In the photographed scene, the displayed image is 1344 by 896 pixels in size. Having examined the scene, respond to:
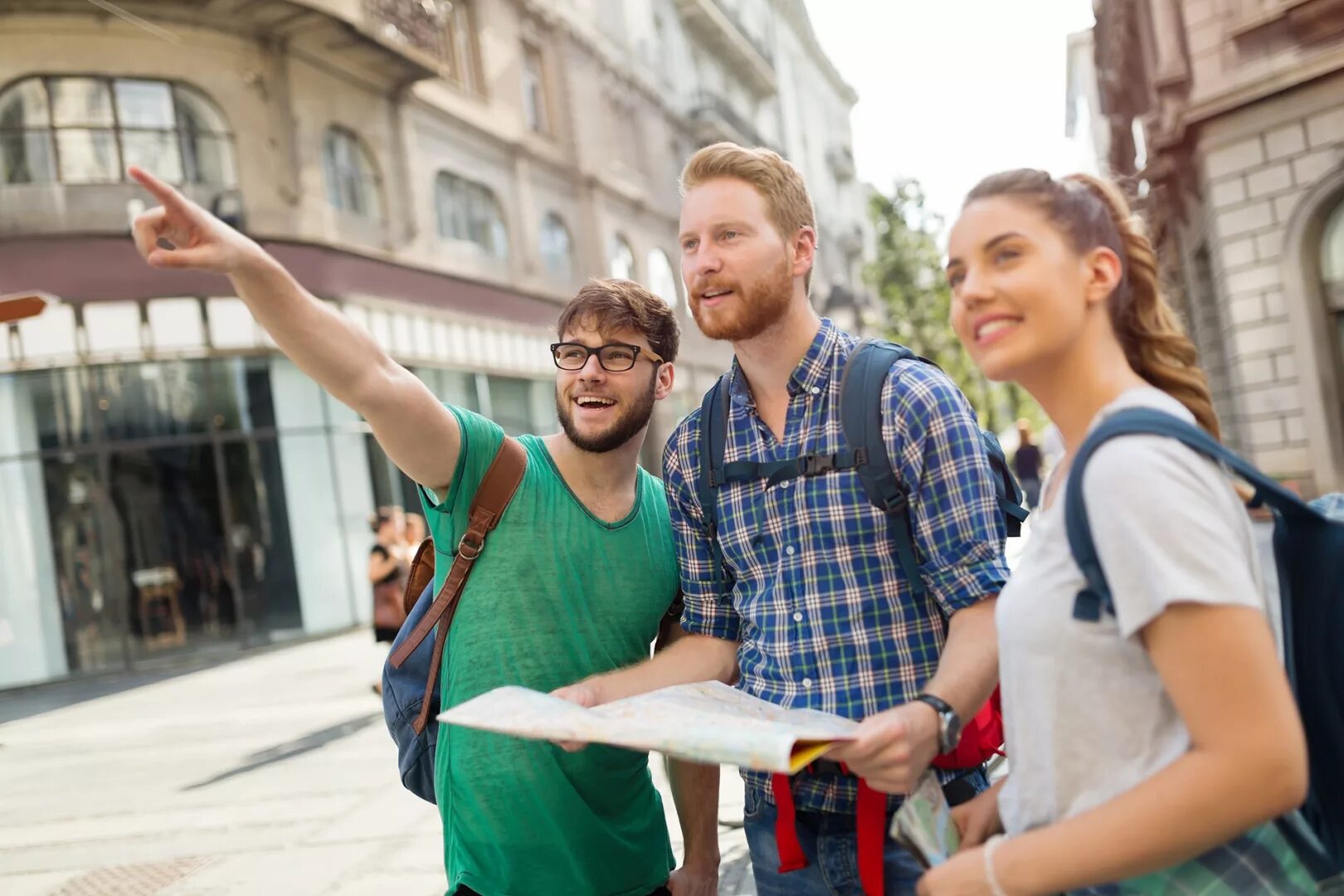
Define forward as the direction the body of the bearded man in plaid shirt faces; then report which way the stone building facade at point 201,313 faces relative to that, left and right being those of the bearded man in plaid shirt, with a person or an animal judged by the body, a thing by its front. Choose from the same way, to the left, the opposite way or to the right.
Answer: to the left

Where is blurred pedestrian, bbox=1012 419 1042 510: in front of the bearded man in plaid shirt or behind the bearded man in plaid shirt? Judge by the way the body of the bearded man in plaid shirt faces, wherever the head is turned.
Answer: behind

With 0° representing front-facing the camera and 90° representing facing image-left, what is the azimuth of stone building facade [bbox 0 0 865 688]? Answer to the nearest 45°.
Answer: approximately 315°

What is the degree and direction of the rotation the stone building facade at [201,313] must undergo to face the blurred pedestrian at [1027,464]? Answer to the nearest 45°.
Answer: approximately 45° to its left

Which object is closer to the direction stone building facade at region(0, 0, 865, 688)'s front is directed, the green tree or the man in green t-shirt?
the man in green t-shirt

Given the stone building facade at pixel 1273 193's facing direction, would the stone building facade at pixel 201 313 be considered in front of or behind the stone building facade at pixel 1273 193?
in front

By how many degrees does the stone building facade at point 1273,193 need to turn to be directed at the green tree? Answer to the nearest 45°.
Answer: approximately 90° to its right

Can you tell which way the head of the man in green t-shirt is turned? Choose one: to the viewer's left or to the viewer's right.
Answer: to the viewer's left

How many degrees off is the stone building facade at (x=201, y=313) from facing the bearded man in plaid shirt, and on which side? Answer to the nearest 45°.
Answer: approximately 45° to its right

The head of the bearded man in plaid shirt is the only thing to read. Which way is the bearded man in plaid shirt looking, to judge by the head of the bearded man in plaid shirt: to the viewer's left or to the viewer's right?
to the viewer's left

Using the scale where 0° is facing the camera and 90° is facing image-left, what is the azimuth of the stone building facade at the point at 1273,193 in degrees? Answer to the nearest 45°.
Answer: approximately 45°
